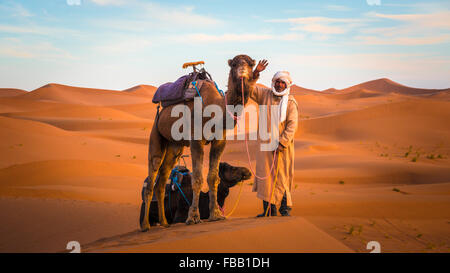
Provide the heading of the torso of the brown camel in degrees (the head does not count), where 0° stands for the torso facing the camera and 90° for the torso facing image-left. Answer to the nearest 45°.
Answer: approximately 315°
